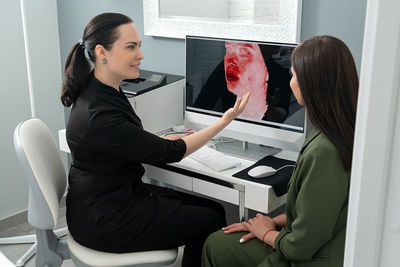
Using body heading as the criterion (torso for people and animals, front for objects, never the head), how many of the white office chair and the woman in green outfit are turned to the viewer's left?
1

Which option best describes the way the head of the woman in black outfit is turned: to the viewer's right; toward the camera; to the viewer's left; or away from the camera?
to the viewer's right

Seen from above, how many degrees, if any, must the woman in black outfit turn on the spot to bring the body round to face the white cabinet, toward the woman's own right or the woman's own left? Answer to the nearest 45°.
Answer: approximately 90° to the woman's own left

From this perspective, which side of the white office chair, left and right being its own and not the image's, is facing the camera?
right

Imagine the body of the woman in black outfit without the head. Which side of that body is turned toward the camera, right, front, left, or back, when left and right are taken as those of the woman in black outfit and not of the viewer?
right

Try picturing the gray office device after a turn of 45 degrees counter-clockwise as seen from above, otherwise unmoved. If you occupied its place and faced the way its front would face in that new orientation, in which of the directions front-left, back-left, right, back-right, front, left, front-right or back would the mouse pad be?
front-left

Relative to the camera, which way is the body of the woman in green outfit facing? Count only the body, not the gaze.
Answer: to the viewer's left

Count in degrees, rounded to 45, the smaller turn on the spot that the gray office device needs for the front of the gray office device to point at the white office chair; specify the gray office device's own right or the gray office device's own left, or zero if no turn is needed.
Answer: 0° — it already faces it

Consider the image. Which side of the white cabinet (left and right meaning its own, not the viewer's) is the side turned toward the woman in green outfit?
left

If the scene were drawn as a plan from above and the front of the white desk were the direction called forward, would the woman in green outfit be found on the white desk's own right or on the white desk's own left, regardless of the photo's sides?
on the white desk's own left

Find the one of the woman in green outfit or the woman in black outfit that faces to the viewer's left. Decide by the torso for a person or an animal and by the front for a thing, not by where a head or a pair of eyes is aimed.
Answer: the woman in green outfit

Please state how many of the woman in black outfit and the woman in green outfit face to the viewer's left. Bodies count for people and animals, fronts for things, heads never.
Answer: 1
